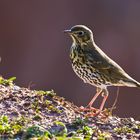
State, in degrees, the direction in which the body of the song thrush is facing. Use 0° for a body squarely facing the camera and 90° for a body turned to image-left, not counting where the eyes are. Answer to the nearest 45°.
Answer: approximately 90°
